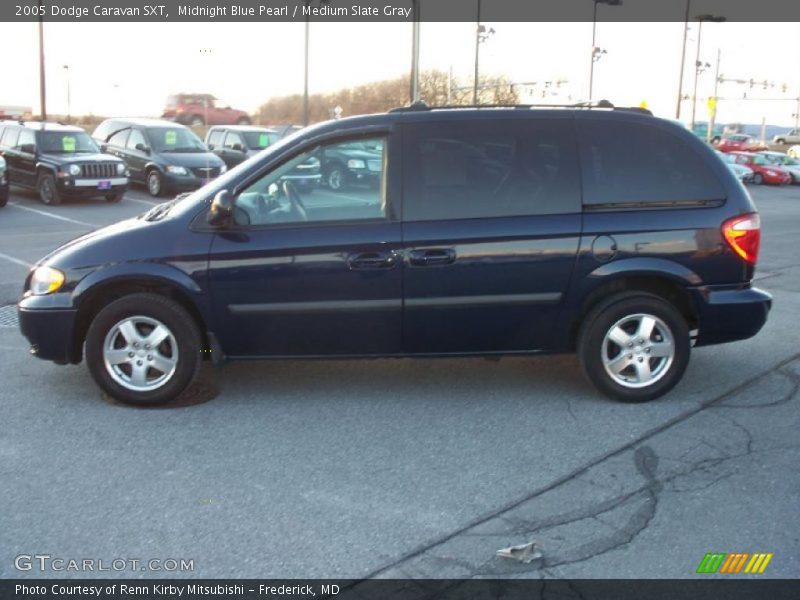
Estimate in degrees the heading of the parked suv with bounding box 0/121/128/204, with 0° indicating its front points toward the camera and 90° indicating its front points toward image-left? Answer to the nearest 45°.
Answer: approximately 315°

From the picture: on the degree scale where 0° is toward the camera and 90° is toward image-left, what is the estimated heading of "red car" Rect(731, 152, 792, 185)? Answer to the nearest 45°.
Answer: approximately 315°

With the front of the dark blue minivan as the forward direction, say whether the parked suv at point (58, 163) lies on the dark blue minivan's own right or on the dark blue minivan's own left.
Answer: on the dark blue minivan's own right

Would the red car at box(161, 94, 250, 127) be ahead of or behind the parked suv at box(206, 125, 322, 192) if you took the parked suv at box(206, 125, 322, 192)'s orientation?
behind

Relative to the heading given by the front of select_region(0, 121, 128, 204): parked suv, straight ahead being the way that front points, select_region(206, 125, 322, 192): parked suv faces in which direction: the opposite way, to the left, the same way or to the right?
the same way

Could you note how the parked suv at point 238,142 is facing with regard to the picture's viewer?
facing the viewer and to the right of the viewer

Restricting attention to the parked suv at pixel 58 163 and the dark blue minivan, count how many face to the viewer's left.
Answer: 1

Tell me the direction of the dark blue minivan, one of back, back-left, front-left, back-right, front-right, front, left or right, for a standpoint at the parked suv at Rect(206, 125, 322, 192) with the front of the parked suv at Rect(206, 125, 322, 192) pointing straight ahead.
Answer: front-right

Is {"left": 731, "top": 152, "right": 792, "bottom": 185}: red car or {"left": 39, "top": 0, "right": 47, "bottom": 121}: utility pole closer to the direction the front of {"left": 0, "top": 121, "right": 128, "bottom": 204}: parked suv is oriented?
the red car

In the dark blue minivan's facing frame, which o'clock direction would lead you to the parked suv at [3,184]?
The parked suv is roughly at 2 o'clock from the dark blue minivan.

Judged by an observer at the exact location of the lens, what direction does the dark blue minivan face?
facing to the left of the viewer

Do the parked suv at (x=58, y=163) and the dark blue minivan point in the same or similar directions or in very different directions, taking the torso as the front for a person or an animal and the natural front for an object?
very different directions

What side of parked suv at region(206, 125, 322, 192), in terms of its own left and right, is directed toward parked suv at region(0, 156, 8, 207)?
right
